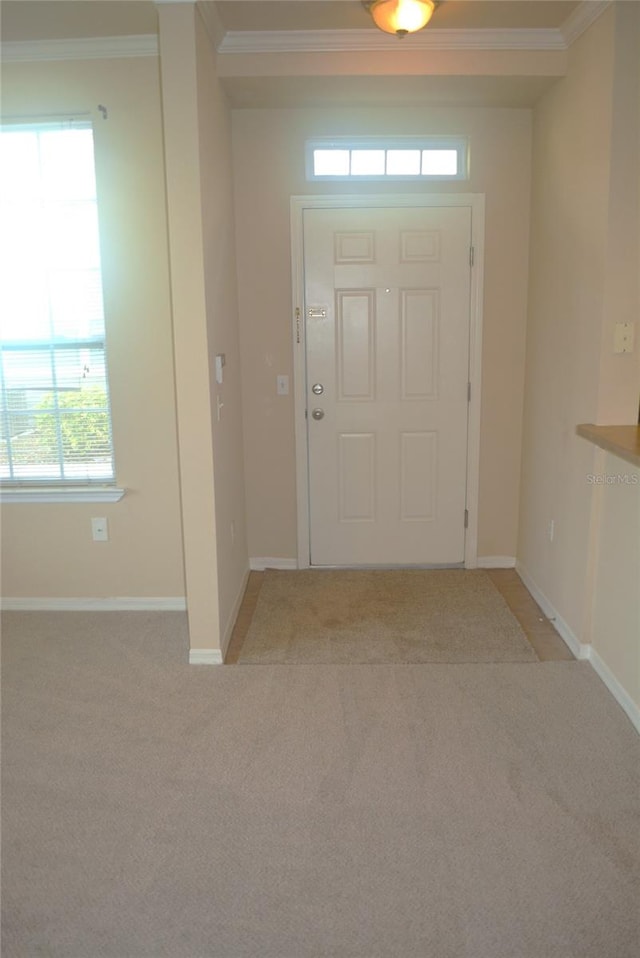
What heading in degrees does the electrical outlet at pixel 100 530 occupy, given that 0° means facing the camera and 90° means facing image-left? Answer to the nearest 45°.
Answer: approximately 0°

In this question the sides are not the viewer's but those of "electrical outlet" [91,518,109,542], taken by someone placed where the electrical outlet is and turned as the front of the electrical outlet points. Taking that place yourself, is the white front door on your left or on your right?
on your left

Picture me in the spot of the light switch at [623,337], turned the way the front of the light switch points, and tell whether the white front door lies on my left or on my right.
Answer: on my right

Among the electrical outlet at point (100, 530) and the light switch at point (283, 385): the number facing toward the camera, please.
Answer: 2

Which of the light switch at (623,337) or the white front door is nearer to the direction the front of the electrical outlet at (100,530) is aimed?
the light switch

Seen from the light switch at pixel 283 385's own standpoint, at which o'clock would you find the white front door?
The white front door is roughly at 9 o'clock from the light switch.

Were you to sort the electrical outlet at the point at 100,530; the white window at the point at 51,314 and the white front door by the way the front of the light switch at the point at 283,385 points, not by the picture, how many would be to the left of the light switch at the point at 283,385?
1

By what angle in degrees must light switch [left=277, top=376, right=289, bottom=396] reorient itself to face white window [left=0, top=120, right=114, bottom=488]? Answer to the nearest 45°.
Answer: approximately 45° to its right
